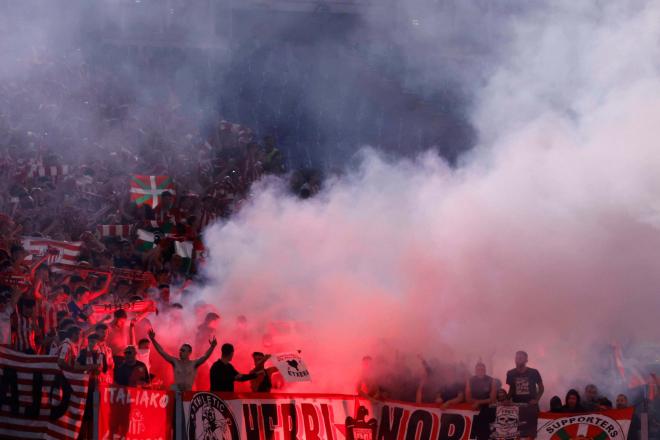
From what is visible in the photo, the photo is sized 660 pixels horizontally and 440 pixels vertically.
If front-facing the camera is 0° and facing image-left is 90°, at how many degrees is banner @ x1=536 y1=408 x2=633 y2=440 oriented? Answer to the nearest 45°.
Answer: approximately 0°

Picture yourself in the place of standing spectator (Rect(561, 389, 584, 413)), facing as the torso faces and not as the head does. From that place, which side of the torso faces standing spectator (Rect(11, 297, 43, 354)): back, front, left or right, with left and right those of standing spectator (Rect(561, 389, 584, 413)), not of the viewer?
right

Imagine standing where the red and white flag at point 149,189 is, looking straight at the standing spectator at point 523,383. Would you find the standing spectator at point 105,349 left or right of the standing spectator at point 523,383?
right

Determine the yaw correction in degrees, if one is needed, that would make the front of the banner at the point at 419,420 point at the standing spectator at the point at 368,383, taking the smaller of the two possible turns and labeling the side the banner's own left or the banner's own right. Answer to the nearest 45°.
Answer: approximately 135° to the banner's own right

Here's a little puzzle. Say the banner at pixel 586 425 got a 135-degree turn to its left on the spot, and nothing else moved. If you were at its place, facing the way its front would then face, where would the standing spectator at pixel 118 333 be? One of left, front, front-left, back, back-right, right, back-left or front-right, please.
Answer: back-left

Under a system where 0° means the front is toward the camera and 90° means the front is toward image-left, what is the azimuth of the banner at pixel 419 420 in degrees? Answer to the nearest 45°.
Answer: approximately 0°

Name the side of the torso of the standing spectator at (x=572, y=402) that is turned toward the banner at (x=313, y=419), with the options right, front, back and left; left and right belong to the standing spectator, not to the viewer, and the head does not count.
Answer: right

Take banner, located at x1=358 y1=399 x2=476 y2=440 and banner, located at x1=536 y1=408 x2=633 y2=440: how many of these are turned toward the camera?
2
